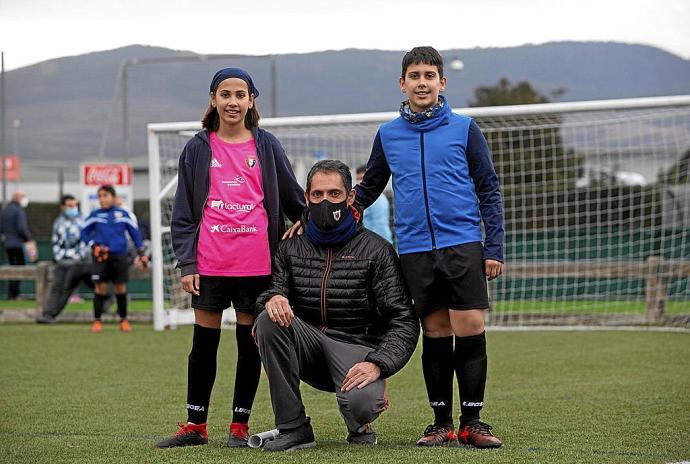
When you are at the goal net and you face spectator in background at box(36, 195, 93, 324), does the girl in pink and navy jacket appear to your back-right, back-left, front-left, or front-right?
front-left

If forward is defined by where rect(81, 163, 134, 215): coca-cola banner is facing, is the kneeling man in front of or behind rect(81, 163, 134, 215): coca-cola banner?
in front

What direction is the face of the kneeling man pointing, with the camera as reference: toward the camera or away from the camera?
toward the camera

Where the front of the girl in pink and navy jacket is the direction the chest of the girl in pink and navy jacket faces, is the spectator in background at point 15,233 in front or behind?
behind

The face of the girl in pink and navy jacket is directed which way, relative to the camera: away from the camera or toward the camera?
toward the camera

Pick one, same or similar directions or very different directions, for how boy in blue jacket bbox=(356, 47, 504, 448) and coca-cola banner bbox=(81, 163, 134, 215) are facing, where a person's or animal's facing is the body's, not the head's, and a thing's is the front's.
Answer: same or similar directions

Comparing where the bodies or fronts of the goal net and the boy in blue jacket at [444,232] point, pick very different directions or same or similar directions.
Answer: same or similar directions

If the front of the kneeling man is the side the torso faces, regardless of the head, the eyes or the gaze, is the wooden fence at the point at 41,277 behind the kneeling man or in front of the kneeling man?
behind

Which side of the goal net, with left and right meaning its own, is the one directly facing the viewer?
front

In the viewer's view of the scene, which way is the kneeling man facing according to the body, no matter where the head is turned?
toward the camera

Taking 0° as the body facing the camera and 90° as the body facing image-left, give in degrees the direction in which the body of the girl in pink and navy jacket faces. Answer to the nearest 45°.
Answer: approximately 0°

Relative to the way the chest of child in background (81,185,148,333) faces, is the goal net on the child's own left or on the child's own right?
on the child's own left

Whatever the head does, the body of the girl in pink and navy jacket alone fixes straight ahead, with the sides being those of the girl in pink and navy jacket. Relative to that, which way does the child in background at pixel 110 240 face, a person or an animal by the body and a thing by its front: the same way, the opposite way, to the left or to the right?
the same way

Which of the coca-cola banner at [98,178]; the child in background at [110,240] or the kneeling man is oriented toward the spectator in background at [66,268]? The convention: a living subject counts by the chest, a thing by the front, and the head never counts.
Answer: the coca-cola banner

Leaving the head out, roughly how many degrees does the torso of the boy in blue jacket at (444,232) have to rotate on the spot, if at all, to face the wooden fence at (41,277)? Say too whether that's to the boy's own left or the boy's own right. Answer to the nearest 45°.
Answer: approximately 135° to the boy's own right

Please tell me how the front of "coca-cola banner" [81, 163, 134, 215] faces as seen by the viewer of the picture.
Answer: facing the viewer
